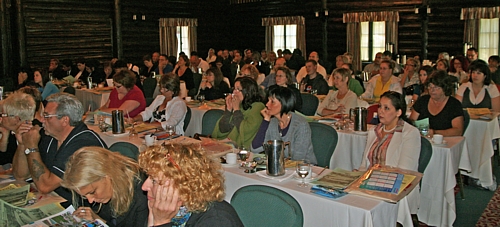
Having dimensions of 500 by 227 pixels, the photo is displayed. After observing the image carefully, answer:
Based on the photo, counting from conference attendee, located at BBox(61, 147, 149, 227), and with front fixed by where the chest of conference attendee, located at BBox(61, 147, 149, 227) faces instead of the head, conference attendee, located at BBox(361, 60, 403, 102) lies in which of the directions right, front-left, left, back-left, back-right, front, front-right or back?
back

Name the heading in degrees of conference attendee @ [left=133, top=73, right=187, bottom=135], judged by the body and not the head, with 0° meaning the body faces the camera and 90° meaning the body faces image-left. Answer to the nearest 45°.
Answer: approximately 45°

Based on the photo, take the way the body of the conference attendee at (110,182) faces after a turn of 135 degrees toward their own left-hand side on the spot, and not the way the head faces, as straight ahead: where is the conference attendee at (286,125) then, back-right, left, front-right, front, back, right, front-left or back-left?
front-left

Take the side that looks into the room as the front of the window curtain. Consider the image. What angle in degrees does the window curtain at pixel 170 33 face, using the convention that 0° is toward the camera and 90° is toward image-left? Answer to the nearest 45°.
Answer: approximately 0°

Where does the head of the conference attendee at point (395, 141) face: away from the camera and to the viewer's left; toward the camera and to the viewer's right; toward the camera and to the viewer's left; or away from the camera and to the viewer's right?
toward the camera and to the viewer's left

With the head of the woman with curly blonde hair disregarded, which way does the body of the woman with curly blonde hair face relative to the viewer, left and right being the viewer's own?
facing to the left of the viewer

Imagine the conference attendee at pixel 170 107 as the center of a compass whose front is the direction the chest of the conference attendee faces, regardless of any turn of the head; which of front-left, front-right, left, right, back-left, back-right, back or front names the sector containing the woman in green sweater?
left

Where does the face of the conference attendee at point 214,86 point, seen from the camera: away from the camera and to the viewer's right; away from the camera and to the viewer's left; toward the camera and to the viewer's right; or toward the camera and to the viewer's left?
toward the camera and to the viewer's left

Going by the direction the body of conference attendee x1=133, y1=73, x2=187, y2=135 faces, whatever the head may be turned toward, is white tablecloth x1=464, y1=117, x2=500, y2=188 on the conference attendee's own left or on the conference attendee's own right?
on the conference attendee's own left

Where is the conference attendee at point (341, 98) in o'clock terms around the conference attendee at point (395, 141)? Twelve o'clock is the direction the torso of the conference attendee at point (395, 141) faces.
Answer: the conference attendee at point (341, 98) is roughly at 4 o'clock from the conference attendee at point (395, 141).

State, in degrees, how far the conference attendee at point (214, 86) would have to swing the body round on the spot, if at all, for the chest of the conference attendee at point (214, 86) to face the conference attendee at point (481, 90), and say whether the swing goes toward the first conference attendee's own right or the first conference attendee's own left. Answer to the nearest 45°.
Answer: approximately 90° to the first conference attendee's own left

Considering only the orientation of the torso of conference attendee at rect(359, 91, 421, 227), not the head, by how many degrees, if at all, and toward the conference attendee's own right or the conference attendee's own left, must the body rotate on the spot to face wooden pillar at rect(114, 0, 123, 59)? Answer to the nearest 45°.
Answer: approximately 90° to the conference attendee's own right

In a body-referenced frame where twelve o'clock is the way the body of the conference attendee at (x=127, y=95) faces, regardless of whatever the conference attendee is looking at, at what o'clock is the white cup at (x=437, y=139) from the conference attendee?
The white cup is roughly at 9 o'clock from the conference attendee.
